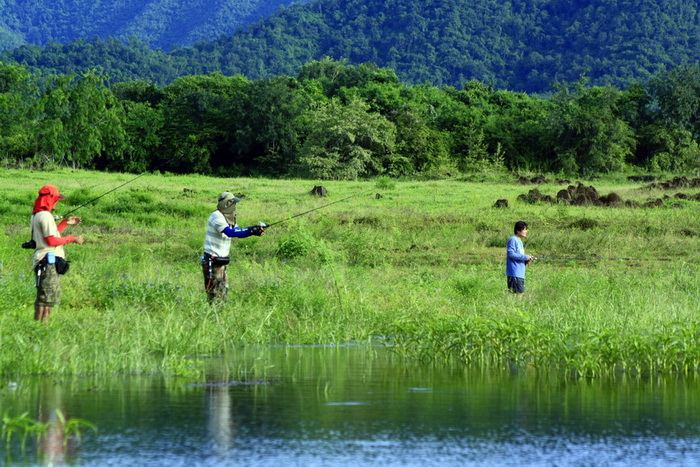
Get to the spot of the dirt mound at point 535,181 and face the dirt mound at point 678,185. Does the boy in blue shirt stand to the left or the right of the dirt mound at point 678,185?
right

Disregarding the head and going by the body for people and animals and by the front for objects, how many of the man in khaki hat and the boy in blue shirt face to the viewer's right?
2

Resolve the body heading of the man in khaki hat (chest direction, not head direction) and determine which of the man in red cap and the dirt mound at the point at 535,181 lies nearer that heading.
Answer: the dirt mound

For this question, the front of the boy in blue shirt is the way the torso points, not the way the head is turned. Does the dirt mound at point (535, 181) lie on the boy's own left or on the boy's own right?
on the boy's own left

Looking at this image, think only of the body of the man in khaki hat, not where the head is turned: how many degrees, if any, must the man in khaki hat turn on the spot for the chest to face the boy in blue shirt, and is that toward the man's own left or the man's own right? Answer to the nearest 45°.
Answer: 0° — they already face them

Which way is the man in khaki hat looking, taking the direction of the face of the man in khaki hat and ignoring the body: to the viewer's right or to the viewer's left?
to the viewer's right

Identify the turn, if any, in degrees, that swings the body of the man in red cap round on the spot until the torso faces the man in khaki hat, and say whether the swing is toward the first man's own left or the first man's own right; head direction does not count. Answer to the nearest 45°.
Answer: approximately 45° to the first man's own left

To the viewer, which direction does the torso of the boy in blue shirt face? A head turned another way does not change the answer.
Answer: to the viewer's right

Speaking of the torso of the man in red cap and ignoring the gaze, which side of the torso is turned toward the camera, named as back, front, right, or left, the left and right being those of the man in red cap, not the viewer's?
right

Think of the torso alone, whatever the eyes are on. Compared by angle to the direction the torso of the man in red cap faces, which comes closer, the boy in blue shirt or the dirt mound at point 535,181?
the boy in blue shirt

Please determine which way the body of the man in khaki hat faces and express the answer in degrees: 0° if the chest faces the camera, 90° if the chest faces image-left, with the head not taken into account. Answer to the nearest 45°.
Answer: approximately 270°
